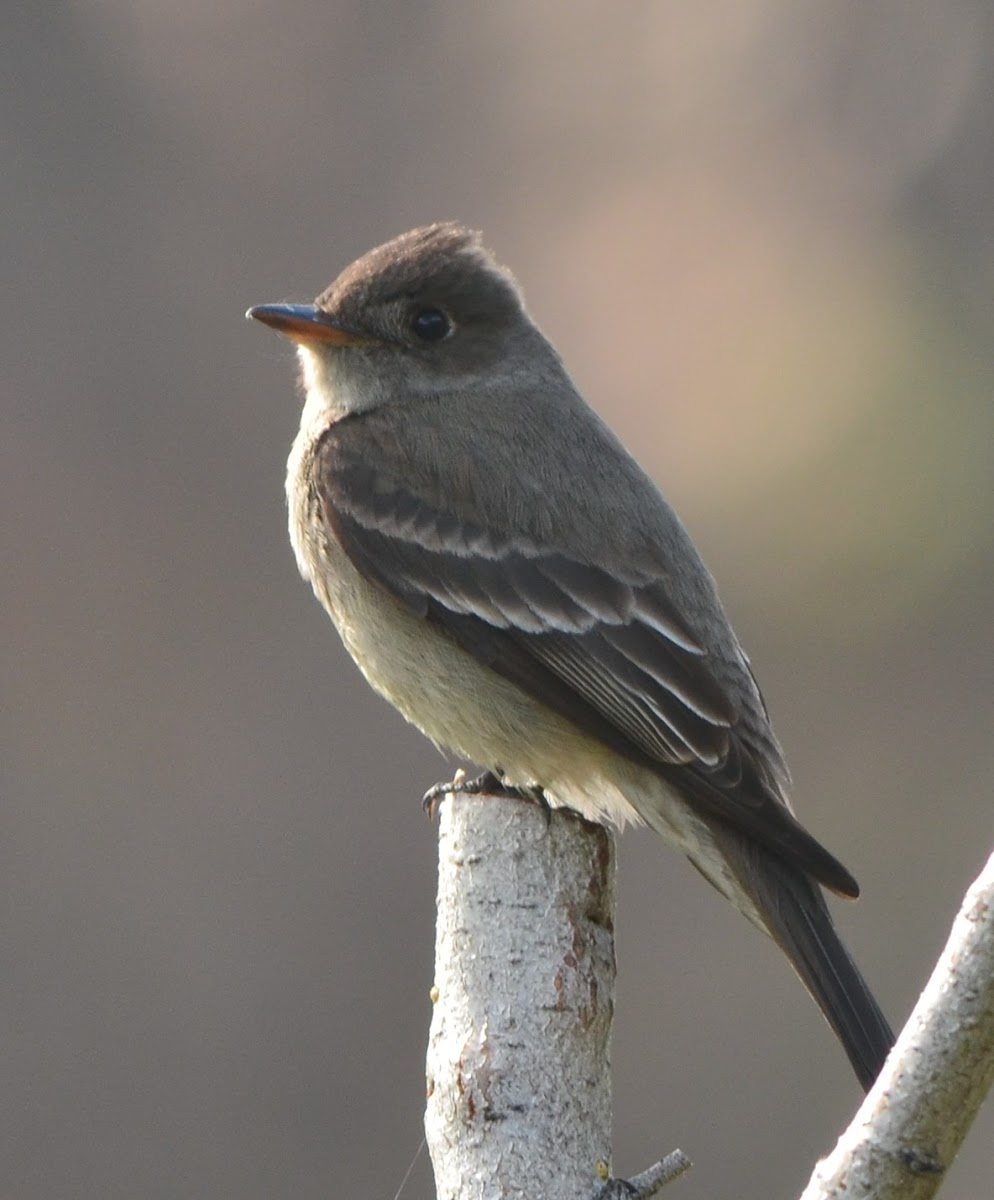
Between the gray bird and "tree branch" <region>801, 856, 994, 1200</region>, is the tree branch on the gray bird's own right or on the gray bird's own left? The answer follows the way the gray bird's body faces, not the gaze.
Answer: on the gray bird's own left

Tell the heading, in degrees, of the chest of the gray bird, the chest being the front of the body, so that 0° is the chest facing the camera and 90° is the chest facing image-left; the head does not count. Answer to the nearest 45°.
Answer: approximately 90°
